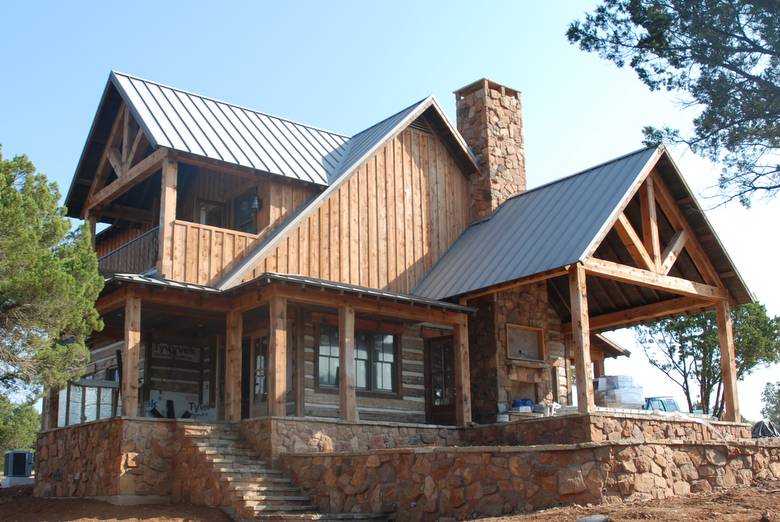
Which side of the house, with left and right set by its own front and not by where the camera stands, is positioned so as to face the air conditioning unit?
right

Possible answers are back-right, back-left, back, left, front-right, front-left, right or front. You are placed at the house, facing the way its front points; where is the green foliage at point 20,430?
right

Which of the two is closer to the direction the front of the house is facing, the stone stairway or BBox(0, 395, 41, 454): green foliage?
the stone stairway
